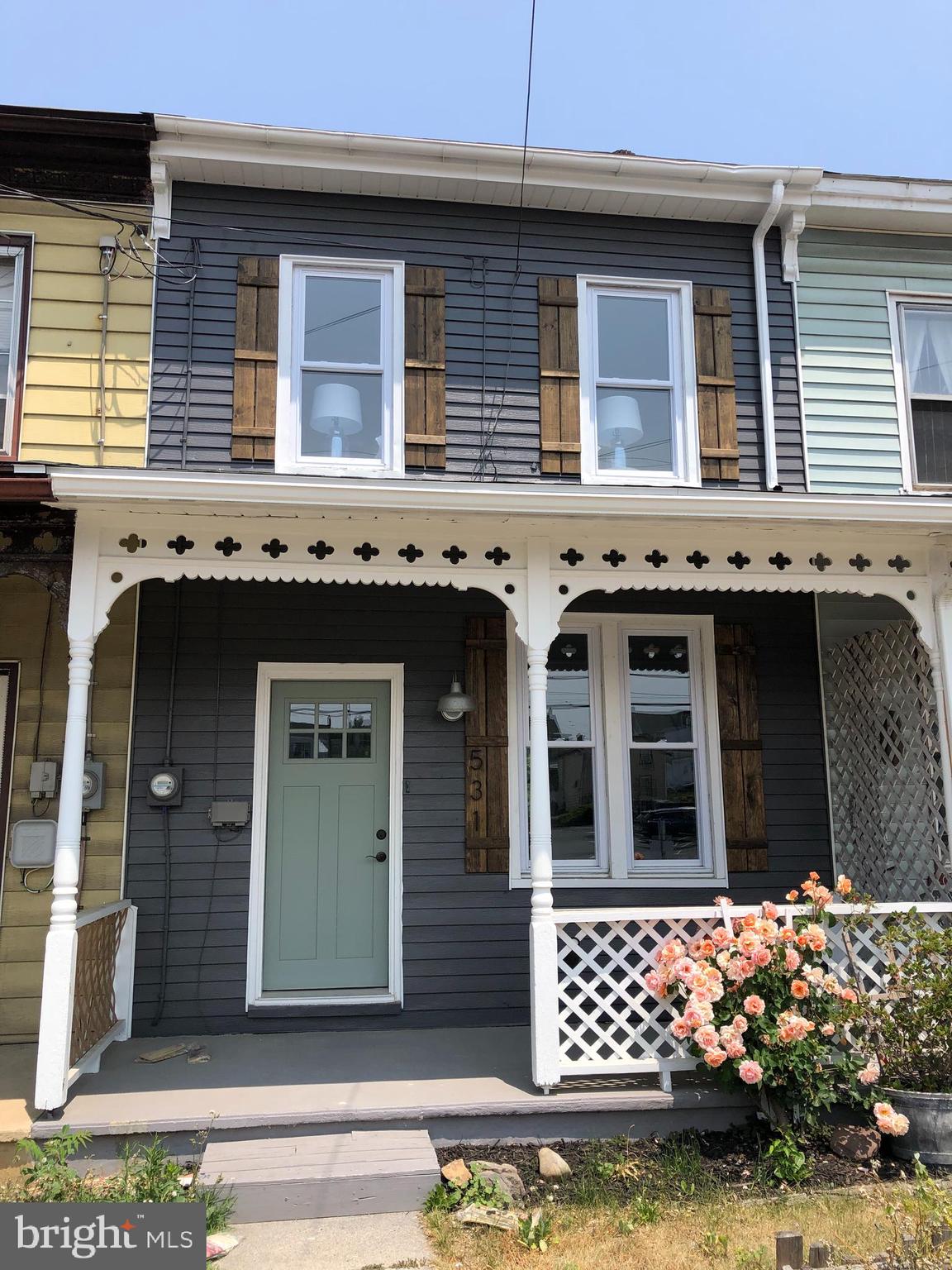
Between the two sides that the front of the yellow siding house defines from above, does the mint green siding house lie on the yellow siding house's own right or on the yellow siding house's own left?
on the yellow siding house's own left

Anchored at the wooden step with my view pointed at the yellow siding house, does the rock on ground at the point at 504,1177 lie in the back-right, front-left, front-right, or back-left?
back-right

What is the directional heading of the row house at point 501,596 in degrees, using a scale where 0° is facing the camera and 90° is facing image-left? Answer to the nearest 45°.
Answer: approximately 0°

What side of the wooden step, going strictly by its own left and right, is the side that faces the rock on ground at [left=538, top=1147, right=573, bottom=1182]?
left

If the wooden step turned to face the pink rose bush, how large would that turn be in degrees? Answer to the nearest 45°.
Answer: approximately 90° to its left

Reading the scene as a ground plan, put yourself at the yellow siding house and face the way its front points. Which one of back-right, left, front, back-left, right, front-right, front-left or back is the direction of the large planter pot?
front-left
